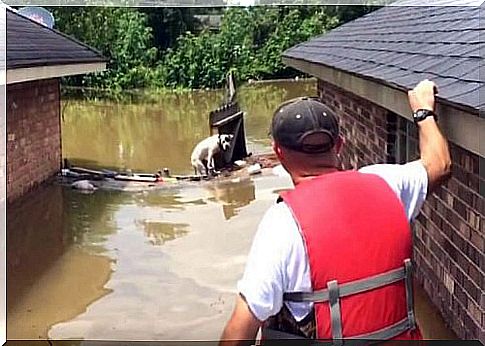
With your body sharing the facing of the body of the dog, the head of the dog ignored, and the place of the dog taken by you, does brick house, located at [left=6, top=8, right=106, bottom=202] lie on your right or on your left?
on your right

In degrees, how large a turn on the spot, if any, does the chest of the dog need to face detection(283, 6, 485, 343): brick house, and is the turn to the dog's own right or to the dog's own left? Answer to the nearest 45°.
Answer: approximately 90° to the dog's own right

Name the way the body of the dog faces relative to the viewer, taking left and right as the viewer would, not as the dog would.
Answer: facing to the right of the viewer

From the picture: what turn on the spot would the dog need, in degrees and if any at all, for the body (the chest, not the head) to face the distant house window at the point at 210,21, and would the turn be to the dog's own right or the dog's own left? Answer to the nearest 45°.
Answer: approximately 90° to the dog's own left
